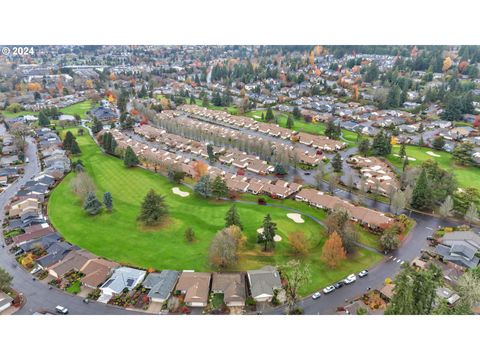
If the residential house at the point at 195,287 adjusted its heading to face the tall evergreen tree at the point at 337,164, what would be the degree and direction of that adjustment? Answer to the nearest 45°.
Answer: approximately 135° to its left

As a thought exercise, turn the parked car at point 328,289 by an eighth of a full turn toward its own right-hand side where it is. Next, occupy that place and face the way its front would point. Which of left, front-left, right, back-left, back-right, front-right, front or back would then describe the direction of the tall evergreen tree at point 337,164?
right

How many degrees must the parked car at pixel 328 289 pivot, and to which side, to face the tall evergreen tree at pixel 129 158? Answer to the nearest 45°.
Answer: approximately 90° to its right

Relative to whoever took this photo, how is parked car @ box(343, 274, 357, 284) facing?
facing the viewer and to the left of the viewer

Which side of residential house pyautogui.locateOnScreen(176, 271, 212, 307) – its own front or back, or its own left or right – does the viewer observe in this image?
front

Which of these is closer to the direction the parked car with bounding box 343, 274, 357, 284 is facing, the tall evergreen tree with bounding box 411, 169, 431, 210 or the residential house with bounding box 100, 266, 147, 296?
the residential house
